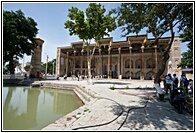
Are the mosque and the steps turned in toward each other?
no

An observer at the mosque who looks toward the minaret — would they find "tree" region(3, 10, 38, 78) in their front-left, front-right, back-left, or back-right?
front-left

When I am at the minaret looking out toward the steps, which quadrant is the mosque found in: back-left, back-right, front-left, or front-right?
front-left

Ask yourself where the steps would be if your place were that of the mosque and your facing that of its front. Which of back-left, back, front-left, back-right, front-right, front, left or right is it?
front

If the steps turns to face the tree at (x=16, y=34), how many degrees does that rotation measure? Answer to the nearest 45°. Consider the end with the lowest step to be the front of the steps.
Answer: approximately 90° to its right

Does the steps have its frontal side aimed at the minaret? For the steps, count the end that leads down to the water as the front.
no

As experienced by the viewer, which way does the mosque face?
facing the viewer

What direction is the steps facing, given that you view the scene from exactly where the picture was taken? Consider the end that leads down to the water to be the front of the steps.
facing the viewer and to the left of the viewer

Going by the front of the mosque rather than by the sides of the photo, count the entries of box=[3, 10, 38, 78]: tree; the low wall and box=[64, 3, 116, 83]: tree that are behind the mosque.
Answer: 0

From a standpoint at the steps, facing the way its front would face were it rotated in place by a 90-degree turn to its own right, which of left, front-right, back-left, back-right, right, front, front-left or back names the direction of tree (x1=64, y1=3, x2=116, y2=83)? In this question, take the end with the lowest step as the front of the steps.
front-right

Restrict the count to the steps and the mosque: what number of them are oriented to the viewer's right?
0
